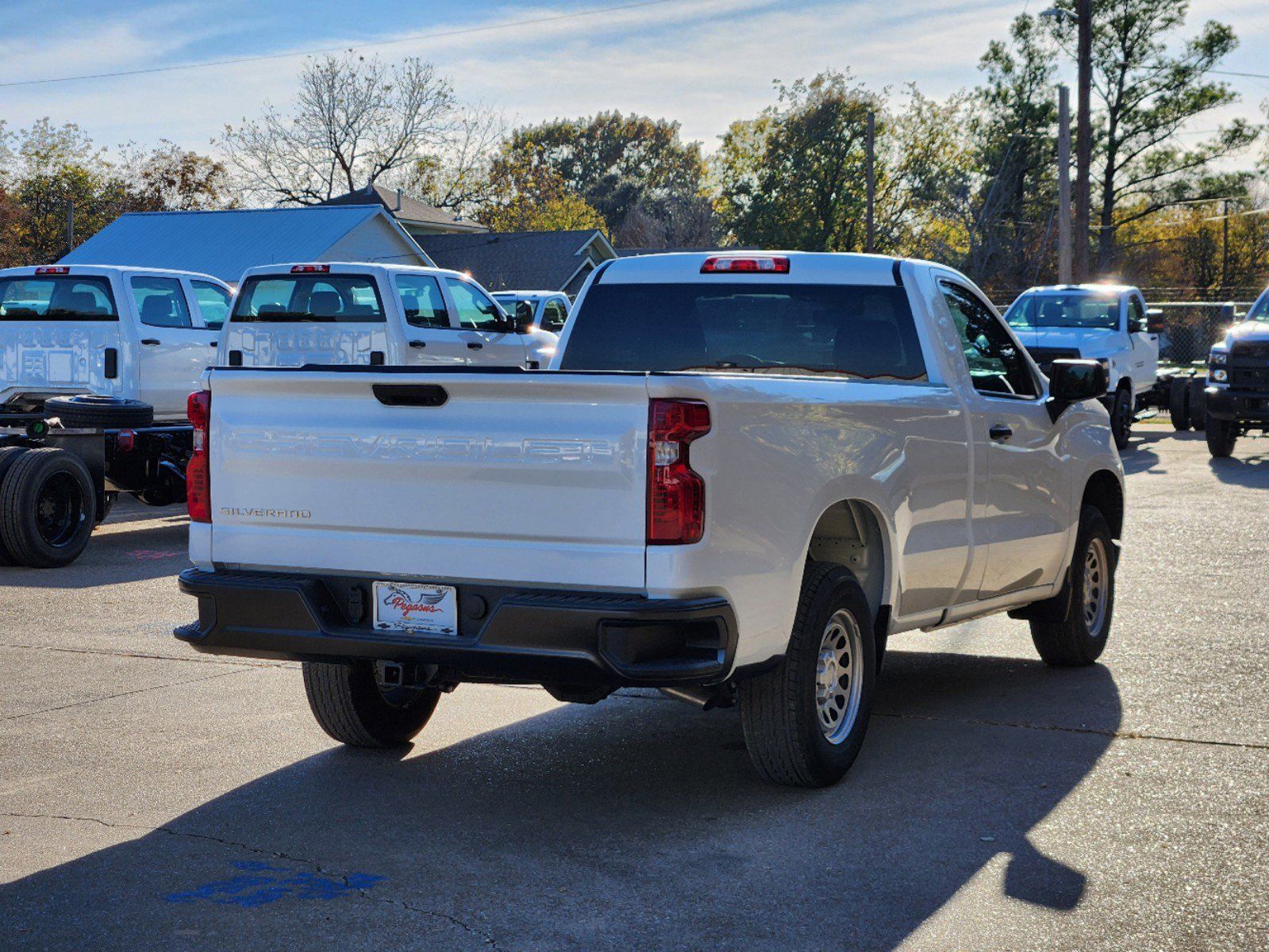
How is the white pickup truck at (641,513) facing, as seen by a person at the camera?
facing away from the viewer and to the right of the viewer

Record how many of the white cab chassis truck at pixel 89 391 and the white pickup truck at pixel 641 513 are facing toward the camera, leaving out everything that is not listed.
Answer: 0

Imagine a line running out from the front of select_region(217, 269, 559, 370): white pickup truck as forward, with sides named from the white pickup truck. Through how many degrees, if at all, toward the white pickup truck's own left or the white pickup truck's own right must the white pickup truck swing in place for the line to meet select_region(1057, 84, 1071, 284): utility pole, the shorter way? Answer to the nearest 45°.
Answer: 0° — it already faces it

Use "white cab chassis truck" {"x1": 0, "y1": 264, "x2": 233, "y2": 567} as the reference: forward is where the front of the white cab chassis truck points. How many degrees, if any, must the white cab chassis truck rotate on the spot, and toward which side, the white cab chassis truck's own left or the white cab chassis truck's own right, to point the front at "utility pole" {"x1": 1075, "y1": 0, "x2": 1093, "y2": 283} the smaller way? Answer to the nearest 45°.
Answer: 0° — it already faces it

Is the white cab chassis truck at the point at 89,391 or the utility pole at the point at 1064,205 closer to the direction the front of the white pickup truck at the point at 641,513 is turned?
the utility pole

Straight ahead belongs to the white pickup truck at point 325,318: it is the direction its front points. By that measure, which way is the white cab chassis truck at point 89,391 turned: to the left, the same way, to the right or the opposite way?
the same way

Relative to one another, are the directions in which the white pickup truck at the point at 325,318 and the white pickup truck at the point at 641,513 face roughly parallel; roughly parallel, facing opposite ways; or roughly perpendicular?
roughly parallel

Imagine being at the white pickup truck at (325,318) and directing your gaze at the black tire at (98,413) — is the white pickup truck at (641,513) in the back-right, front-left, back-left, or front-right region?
front-left

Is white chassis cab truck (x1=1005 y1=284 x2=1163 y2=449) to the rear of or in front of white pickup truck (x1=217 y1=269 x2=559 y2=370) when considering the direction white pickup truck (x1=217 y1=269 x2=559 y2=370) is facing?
in front

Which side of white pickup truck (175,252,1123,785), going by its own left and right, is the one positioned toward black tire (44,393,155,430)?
left

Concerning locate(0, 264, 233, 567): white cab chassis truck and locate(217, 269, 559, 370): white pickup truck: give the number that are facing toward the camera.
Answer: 0

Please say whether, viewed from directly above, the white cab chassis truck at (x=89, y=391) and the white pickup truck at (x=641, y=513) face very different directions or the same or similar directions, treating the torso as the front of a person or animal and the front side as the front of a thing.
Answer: same or similar directions

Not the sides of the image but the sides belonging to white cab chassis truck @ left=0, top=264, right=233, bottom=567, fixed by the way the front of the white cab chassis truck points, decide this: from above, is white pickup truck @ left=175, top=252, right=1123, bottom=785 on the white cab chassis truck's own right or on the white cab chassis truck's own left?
on the white cab chassis truck's own right

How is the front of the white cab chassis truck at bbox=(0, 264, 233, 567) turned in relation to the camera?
facing away from the viewer and to the right of the viewer

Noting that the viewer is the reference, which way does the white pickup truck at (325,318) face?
facing away from the viewer and to the right of the viewer

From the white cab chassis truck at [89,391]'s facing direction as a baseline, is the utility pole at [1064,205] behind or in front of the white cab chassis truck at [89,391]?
in front
